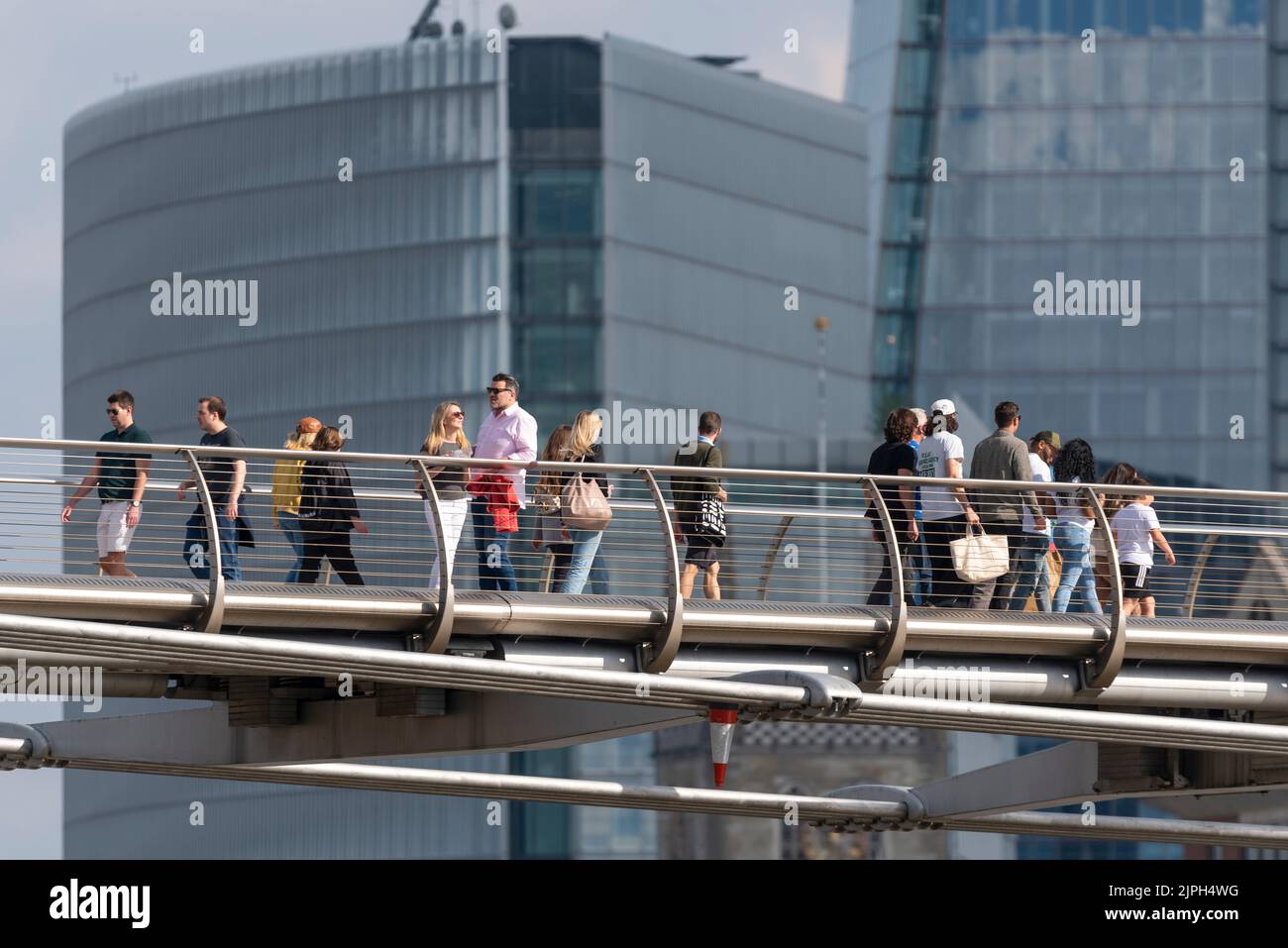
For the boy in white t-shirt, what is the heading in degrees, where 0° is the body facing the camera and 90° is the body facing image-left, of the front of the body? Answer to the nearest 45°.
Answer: approximately 225°

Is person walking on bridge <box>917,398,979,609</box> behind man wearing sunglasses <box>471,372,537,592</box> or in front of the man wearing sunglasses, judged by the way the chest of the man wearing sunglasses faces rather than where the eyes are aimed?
behind

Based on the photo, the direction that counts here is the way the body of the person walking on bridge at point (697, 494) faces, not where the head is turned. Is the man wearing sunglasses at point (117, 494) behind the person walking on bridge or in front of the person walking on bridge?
behind

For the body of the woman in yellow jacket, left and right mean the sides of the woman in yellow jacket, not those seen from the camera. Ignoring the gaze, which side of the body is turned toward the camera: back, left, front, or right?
right

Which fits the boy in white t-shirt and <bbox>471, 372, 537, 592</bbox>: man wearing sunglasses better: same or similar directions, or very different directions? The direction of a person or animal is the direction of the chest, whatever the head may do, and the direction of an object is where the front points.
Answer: very different directions

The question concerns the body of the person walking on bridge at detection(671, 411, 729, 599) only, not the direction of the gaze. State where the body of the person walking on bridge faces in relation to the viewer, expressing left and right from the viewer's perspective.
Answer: facing away from the viewer and to the right of the viewer

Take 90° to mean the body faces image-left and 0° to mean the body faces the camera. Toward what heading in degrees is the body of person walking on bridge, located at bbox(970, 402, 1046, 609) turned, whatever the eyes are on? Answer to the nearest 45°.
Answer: approximately 225°

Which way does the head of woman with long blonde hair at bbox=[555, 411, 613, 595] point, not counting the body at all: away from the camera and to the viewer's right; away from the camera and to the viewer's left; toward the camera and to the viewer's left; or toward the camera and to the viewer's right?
away from the camera and to the viewer's right

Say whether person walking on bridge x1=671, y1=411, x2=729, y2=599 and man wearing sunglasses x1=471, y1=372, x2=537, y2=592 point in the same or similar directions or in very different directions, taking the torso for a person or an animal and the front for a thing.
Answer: very different directions

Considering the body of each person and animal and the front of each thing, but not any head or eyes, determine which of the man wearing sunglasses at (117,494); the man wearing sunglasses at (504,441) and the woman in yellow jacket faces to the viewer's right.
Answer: the woman in yellow jacket

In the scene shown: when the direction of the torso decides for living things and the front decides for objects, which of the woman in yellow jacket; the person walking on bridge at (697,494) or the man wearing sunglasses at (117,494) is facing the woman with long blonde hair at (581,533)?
the woman in yellow jacket

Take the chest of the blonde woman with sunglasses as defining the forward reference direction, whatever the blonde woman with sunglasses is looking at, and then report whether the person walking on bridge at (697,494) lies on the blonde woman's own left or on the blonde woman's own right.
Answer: on the blonde woman's own left

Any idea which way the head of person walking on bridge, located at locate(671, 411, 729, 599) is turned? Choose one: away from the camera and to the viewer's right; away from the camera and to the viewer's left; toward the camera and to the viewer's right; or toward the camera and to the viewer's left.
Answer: away from the camera and to the viewer's right
